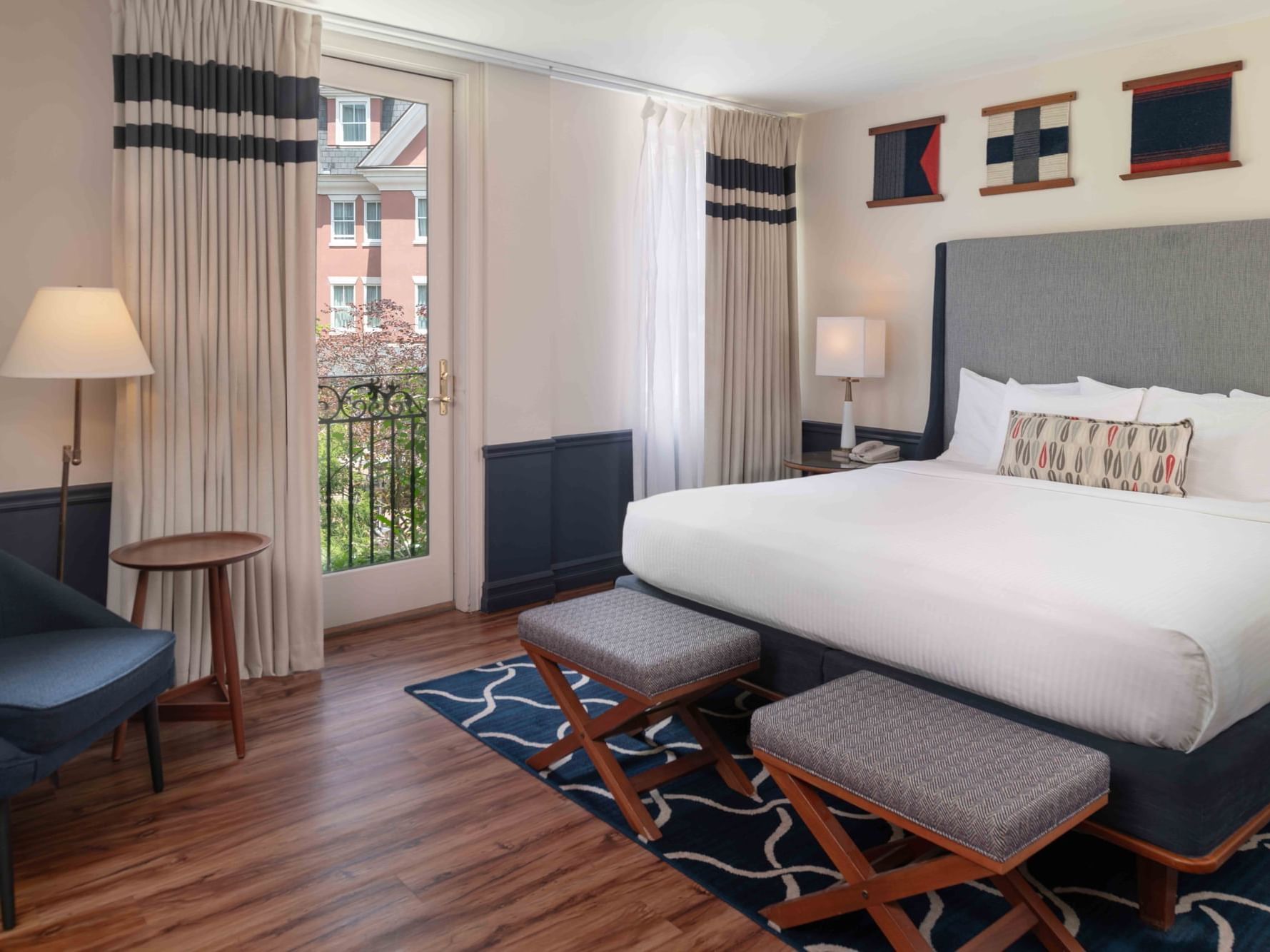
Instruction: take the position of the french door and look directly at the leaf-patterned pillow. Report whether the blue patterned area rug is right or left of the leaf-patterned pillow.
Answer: right

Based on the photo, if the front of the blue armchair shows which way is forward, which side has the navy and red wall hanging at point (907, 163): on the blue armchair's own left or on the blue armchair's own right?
on the blue armchair's own left

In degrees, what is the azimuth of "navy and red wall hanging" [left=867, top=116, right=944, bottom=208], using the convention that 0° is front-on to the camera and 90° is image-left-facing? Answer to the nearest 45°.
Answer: approximately 45°

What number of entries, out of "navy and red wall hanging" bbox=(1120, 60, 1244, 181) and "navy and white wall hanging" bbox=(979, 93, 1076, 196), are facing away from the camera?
0

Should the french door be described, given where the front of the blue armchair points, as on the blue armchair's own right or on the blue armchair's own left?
on the blue armchair's own left

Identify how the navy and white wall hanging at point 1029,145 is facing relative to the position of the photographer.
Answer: facing the viewer and to the left of the viewer

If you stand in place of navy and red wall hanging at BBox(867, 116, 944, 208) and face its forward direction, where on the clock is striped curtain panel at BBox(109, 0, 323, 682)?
The striped curtain panel is roughly at 12 o'clock from the navy and red wall hanging.

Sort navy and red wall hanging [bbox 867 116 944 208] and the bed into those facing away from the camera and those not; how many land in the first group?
0

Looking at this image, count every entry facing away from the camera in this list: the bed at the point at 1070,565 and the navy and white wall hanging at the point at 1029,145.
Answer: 0

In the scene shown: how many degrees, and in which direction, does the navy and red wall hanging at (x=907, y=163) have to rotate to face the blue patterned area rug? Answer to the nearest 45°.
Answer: approximately 45° to its left

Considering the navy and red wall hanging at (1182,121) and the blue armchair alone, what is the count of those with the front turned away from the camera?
0

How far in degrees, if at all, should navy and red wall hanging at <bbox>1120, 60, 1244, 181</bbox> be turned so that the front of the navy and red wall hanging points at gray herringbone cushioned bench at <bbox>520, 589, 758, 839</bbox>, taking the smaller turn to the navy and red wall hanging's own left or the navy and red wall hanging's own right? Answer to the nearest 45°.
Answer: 0° — it already faces it

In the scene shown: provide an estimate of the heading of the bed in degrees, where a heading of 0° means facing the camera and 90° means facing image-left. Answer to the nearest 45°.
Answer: approximately 45°
